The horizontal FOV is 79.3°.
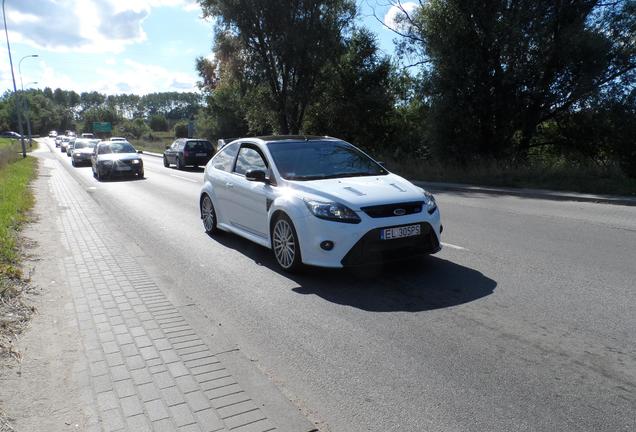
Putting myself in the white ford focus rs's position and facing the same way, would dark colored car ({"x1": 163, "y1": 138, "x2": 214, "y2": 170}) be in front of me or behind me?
behind

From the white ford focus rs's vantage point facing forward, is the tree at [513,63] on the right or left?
on its left

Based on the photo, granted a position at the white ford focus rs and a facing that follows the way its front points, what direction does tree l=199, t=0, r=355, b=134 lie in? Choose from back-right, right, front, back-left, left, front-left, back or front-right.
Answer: back-left

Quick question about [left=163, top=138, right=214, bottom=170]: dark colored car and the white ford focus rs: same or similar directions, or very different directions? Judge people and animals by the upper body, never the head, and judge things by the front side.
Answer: very different directions

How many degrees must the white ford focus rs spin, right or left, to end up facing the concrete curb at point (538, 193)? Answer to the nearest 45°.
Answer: approximately 90° to its left

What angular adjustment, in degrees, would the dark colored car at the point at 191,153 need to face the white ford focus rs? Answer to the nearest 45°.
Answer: approximately 135° to its left

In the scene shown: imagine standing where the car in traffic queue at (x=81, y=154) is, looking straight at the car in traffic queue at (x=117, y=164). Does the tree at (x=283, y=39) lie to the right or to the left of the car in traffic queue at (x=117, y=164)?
left

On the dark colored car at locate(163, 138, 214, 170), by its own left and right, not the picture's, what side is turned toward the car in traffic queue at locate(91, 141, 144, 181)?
left

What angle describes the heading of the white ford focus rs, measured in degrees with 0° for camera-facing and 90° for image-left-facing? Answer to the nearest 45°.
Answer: approximately 315°
